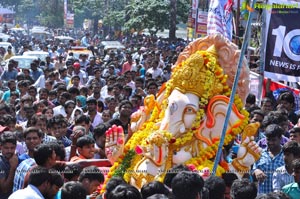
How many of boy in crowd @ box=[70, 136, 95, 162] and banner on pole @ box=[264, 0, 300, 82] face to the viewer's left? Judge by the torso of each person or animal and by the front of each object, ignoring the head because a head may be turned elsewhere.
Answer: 0

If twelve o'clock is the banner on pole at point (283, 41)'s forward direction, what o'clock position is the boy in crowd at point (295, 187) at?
The boy in crowd is roughly at 12 o'clock from the banner on pole.

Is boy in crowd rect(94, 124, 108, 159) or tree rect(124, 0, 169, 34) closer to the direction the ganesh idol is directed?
the boy in crowd

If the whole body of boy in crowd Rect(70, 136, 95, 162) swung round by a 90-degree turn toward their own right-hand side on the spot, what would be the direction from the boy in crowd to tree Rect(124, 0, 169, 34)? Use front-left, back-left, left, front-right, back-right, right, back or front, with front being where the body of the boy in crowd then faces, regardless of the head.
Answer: back-right

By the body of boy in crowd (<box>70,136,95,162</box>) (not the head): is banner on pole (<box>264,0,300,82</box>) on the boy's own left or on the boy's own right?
on the boy's own left

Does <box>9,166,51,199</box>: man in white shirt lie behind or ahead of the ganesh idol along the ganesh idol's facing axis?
ahead

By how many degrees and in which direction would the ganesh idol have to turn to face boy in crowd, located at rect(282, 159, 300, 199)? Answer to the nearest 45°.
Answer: approximately 90° to its left

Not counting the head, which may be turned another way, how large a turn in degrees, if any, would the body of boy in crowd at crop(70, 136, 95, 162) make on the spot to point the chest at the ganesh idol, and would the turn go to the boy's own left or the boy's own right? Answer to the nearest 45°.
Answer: approximately 45° to the boy's own left

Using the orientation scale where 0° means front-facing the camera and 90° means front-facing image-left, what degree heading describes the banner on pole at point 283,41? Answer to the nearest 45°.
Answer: approximately 0°

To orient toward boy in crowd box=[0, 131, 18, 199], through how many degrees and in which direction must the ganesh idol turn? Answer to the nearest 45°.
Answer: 0° — it already faces them

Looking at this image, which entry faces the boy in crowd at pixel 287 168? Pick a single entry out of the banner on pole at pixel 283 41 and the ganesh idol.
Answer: the banner on pole

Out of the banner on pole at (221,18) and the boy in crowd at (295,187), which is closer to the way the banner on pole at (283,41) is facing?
the boy in crowd

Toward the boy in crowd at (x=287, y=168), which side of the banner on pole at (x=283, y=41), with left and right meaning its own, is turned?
front
